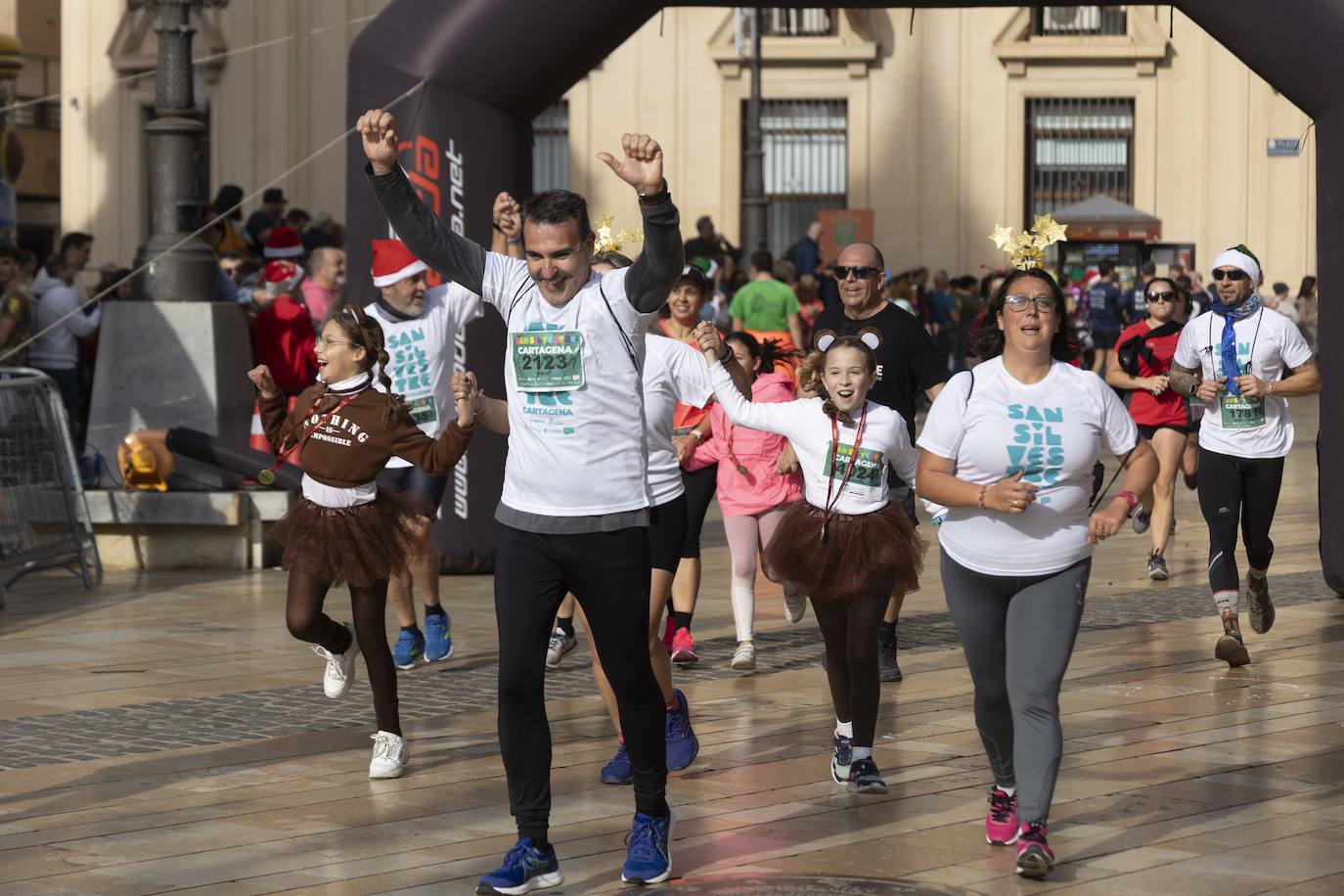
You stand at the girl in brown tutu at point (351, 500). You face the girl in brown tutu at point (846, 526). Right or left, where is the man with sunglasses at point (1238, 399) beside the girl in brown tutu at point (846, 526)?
left

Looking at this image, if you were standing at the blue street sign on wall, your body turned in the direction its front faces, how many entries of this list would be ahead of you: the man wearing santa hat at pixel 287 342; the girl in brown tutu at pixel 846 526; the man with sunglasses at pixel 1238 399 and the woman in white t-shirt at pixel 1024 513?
4

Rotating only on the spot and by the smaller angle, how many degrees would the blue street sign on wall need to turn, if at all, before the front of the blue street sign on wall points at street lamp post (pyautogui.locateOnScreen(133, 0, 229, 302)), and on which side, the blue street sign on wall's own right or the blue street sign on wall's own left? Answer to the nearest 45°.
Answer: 0° — it already faces it

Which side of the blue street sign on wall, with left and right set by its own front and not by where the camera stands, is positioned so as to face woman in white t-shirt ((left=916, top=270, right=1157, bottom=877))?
front

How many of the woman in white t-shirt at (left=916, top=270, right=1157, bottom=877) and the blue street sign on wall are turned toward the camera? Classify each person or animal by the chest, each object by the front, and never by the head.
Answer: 2

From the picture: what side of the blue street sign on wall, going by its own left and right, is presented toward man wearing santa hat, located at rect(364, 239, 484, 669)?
front

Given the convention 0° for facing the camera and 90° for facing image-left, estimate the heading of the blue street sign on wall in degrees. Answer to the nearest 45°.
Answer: approximately 0°

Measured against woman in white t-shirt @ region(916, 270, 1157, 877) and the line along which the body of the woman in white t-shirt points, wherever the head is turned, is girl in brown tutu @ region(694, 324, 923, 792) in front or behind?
behind

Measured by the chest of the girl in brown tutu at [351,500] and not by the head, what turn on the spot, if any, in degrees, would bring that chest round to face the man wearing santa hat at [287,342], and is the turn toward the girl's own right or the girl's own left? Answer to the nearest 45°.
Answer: approximately 135° to the girl's own right

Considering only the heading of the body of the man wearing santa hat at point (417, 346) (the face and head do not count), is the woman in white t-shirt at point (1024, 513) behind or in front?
in front
